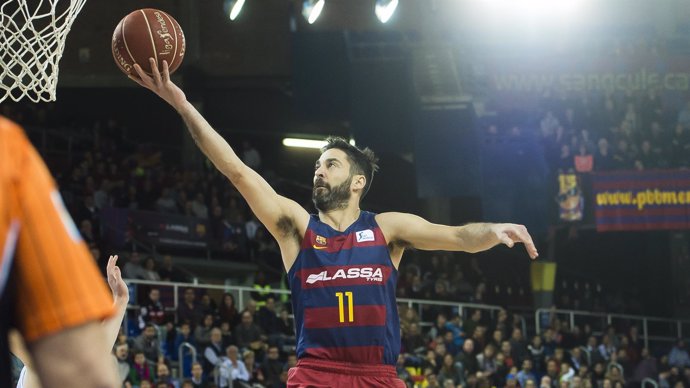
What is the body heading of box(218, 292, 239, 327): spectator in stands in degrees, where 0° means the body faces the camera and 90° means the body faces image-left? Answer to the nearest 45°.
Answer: approximately 0°

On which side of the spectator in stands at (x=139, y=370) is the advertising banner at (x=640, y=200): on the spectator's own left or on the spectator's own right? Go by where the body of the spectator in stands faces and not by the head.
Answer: on the spectator's own left

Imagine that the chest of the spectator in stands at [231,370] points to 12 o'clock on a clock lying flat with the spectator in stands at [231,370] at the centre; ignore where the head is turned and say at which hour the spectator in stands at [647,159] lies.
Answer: the spectator in stands at [647,159] is roughly at 8 o'clock from the spectator in stands at [231,370].

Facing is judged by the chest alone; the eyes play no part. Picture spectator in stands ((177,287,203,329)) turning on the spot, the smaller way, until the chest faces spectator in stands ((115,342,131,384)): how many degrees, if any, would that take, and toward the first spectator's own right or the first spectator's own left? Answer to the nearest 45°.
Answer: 0° — they already face them

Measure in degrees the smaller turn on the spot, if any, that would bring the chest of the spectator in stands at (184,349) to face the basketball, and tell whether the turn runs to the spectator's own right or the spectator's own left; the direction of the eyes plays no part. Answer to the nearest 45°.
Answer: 0° — they already face it

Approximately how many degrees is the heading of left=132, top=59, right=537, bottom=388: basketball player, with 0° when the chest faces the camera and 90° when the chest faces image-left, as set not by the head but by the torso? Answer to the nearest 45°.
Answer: approximately 0°
